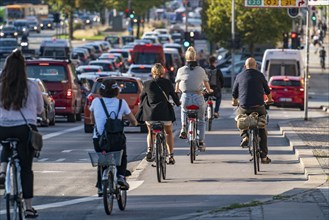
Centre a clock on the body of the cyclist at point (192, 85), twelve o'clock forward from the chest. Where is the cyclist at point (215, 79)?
the cyclist at point (215, 79) is roughly at 12 o'clock from the cyclist at point (192, 85).

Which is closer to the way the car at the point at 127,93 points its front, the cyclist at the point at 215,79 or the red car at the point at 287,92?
the red car

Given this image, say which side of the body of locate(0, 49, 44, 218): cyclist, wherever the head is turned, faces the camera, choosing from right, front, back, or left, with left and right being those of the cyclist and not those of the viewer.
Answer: back

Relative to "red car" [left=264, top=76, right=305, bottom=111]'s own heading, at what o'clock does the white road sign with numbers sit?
The white road sign with numbers is roughly at 6 o'clock from the red car.

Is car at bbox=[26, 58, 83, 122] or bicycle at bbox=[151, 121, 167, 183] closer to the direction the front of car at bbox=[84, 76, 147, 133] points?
the car

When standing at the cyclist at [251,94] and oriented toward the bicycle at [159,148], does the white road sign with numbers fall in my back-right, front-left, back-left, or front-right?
back-right

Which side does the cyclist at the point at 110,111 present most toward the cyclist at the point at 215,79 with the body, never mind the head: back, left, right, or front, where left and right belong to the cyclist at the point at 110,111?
front

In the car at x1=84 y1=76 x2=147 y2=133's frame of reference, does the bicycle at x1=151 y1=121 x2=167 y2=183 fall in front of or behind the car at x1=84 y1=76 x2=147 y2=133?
behind

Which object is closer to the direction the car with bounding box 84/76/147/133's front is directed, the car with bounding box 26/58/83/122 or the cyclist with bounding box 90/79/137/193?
the car

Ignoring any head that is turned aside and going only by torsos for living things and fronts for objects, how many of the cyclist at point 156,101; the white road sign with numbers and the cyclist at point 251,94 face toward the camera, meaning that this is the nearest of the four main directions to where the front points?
1

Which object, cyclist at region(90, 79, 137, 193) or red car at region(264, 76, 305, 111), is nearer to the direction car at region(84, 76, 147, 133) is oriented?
the red car

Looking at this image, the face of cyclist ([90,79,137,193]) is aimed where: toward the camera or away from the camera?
away from the camera

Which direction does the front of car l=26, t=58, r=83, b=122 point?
away from the camera

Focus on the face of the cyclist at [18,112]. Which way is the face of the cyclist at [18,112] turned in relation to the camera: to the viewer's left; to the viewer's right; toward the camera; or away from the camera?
away from the camera

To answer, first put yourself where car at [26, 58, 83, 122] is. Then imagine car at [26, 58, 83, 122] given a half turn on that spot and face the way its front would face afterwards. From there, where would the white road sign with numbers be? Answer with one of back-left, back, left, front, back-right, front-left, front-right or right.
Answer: left

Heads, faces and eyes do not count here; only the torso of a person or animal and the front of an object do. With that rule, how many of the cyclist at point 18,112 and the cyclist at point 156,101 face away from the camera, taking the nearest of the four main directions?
2

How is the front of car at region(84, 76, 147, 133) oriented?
away from the camera

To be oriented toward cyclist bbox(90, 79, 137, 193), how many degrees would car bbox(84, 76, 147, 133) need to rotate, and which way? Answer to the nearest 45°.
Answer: approximately 180°

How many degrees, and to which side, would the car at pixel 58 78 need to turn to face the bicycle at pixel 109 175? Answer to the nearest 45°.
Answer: approximately 180°

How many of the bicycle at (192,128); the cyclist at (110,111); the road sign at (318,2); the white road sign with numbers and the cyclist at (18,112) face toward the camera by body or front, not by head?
2
